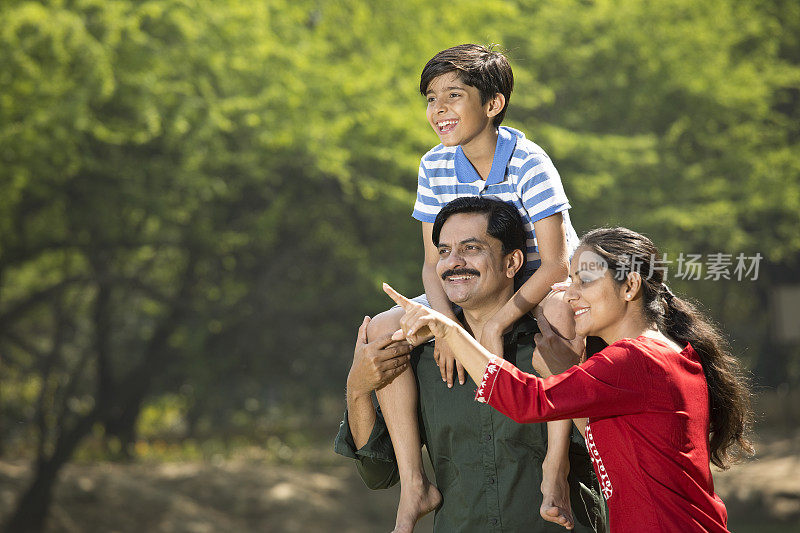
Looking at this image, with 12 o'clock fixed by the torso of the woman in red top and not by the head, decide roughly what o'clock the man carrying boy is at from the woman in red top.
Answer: The man carrying boy is roughly at 2 o'clock from the woman in red top.

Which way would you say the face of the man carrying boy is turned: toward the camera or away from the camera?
toward the camera

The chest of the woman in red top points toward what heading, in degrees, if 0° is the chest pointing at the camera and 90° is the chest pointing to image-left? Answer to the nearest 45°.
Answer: approximately 90°

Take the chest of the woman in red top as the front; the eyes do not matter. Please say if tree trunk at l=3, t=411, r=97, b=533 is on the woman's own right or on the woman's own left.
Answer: on the woman's own right
